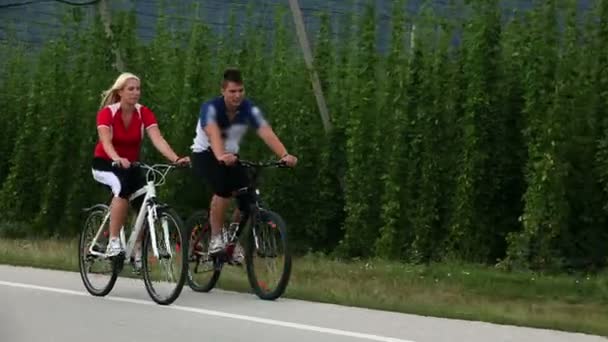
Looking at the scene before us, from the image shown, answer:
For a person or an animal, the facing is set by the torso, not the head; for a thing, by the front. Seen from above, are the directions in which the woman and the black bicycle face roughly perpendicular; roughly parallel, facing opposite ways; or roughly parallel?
roughly parallel

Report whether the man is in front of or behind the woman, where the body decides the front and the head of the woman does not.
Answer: in front

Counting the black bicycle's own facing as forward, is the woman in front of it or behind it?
behind

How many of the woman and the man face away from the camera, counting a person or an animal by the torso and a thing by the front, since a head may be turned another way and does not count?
0

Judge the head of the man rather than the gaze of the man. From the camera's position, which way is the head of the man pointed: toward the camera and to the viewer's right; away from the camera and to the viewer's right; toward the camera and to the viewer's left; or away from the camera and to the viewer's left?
toward the camera and to the viewer's right

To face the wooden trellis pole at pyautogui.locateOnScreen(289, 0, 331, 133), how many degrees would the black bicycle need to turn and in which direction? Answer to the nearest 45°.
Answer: approximately 135° to its left

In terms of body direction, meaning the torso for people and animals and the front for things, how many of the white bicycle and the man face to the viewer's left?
0

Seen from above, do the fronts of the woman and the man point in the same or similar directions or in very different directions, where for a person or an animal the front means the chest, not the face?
same or similar directions

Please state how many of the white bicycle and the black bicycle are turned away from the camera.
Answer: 0

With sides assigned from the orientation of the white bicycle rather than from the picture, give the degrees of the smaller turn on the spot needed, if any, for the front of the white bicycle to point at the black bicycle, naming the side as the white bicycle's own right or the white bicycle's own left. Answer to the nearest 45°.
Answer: approximately 45° to the white bicycle's own left

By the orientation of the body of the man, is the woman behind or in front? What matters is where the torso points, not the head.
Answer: behind

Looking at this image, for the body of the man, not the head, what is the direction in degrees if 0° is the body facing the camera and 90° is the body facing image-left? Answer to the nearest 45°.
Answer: approximately 315°

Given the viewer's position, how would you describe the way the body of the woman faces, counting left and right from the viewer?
facing the viewer and to the right of the viewer
